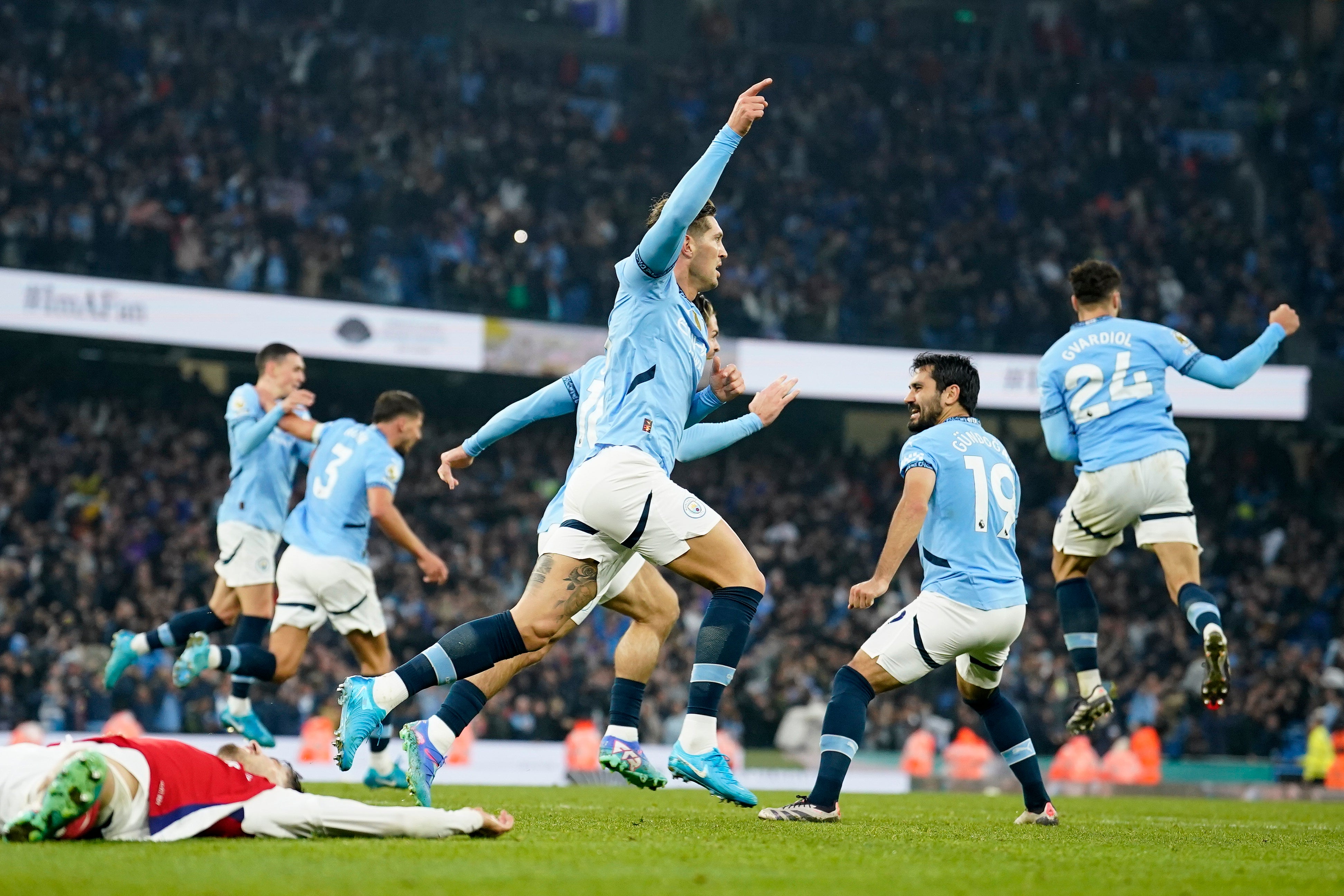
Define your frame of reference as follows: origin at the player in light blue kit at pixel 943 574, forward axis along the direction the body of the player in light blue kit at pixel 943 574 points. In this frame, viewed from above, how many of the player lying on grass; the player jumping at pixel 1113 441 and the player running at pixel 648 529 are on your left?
2

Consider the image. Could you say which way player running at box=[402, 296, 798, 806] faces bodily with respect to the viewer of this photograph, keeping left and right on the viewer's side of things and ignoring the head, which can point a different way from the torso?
facing to the right of the viewer

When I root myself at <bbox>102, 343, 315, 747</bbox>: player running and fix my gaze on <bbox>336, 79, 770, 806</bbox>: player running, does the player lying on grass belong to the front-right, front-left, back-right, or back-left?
front-right

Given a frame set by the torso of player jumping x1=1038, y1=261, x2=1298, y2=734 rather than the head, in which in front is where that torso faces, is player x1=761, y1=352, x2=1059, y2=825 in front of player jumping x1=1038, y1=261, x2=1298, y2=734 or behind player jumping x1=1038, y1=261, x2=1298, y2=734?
behind

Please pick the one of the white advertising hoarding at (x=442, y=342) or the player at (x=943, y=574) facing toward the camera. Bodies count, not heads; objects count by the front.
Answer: the white advertising hoarding

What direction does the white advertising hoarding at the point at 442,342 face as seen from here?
toward the camera

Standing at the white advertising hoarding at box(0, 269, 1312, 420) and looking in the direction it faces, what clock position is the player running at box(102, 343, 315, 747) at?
The player running is roughly at 12 o'clock from the white advertising hoarding.

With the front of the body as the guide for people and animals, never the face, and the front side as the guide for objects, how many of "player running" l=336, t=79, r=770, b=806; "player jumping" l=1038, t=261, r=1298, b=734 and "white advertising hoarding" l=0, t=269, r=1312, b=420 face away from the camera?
1

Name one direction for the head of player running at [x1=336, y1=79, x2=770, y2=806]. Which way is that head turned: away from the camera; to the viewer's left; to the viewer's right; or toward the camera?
to the viewer's right

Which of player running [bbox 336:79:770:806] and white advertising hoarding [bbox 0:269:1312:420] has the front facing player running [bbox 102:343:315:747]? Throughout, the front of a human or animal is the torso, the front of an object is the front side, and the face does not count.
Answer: the white advertising hoarding

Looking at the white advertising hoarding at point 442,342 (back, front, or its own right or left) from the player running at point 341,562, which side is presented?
front

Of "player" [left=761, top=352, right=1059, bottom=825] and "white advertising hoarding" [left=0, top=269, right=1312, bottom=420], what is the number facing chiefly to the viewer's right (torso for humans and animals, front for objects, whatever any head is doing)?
0

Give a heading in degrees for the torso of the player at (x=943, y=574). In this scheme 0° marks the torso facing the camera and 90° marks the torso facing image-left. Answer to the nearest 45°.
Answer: approximately 135°

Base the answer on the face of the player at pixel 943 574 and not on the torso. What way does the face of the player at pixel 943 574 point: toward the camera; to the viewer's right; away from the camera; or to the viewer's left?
to the viewer's left
